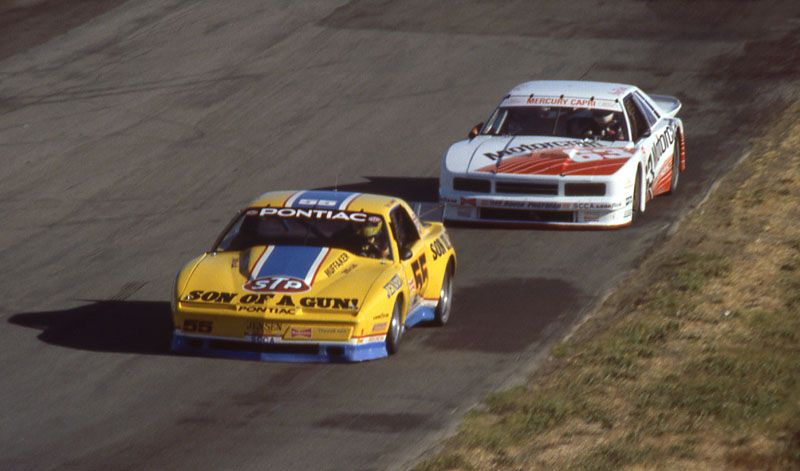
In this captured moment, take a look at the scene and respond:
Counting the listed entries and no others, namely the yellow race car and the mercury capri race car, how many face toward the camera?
2

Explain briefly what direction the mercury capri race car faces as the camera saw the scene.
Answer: facing the viewer

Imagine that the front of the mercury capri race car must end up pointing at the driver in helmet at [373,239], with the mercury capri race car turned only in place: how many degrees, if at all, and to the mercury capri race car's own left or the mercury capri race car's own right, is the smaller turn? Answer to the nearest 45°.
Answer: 0° — it already faces them

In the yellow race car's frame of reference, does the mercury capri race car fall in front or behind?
behind

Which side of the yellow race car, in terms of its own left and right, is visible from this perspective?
front

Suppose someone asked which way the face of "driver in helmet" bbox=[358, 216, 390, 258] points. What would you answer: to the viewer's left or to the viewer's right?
to the viewer's left

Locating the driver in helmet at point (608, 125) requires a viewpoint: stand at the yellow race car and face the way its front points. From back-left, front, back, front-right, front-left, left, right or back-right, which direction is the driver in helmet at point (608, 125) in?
back-left
